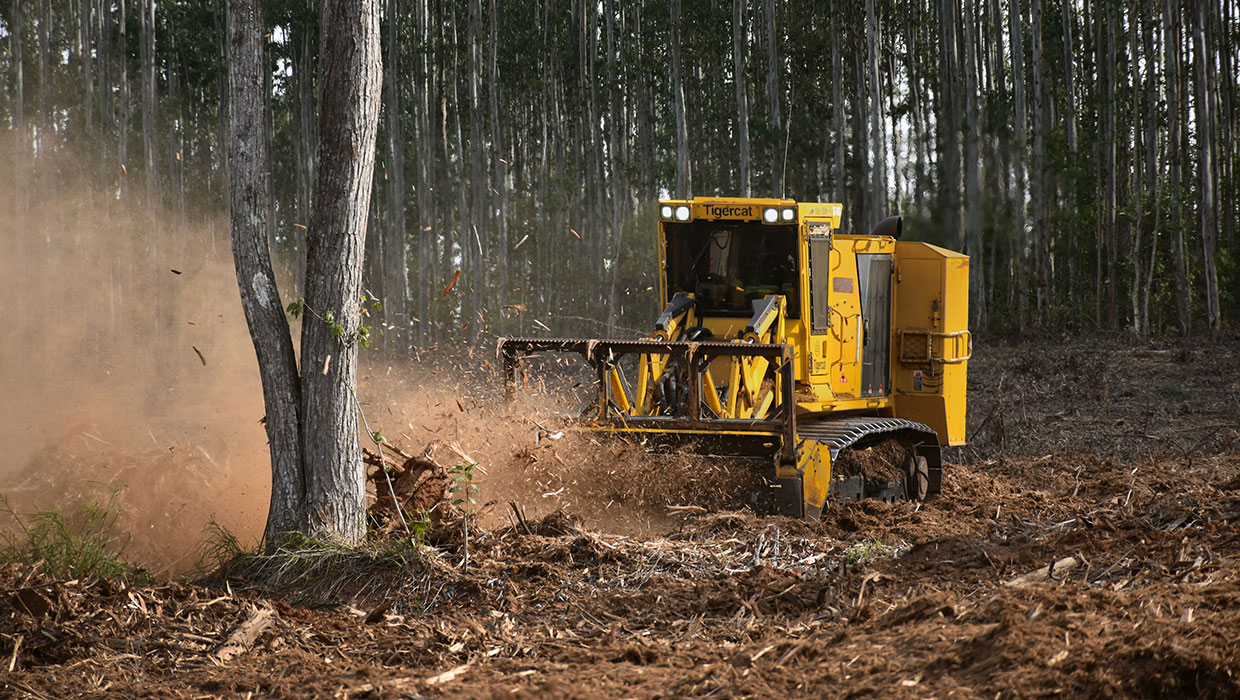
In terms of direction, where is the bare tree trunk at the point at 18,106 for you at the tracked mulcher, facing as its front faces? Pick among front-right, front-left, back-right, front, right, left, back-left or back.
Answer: right

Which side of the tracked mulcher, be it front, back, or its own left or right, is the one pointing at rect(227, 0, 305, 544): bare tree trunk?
front

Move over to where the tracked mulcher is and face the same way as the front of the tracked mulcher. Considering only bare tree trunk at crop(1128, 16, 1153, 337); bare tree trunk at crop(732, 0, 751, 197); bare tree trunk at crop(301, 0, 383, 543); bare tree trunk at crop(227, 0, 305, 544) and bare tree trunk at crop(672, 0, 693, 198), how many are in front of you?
2

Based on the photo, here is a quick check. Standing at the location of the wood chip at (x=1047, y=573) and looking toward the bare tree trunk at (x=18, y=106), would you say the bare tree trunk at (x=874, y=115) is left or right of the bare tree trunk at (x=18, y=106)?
right

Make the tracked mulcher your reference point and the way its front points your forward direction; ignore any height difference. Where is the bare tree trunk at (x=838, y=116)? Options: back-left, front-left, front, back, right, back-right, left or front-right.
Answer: back-right

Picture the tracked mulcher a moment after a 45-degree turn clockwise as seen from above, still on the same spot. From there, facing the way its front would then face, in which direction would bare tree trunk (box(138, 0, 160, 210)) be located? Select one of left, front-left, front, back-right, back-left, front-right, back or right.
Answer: front-right

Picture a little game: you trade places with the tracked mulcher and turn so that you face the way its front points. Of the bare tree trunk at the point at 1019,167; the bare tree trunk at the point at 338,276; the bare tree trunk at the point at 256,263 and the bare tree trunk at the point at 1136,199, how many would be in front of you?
2

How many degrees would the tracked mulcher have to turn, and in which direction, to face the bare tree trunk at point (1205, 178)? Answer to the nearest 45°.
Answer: approximately 180°

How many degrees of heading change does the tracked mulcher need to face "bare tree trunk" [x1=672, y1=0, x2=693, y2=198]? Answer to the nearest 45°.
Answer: approximately 135° to its right

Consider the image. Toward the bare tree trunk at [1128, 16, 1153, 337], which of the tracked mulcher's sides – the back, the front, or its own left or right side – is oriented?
back

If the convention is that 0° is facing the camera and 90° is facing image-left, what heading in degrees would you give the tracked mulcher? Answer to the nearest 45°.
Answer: approximately 45°

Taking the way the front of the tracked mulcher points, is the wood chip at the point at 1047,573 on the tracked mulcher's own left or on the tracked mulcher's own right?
on the tracked mulcher's own left

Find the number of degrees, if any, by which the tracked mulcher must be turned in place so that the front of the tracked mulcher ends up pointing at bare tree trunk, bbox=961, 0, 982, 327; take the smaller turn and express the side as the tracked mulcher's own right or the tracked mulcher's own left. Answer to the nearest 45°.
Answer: approximately 135° to the tracked mulcher's own right

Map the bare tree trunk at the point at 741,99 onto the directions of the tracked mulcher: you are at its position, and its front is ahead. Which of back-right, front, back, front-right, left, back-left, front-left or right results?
back-right
